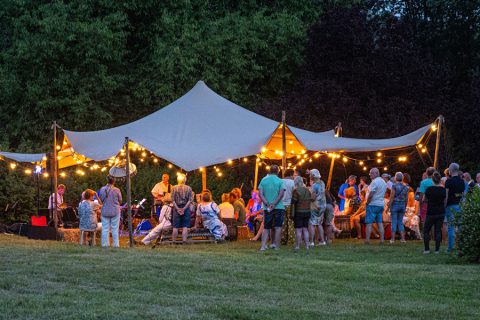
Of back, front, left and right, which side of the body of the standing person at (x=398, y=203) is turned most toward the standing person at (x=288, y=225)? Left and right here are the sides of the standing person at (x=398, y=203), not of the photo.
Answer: left

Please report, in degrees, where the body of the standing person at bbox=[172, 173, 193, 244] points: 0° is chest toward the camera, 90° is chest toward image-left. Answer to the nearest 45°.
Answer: approximately 180°

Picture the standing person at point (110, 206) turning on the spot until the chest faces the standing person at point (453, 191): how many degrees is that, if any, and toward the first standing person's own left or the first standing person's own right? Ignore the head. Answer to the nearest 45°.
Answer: approximately 90° to the first standing person's own right

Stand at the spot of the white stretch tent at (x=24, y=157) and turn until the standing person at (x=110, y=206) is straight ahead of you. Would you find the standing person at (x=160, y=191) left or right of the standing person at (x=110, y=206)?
left

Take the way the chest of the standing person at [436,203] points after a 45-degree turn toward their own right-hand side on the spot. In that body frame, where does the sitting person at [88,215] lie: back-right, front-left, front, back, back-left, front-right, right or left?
back-left

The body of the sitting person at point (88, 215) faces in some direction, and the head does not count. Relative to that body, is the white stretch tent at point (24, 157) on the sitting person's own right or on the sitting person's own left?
on the sitting person's own left

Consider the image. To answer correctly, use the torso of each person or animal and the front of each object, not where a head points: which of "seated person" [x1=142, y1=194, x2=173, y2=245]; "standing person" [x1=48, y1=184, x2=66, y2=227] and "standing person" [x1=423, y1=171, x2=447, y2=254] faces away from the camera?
"standing person" [x1=423, y1=171, x2=447, y2=254]

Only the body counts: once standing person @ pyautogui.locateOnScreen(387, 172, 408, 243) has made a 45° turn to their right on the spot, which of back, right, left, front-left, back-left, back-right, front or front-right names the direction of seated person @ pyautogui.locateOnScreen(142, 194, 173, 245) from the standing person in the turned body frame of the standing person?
back-left

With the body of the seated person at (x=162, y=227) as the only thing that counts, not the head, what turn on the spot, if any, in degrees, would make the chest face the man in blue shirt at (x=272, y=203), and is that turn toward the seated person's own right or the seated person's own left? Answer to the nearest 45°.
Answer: approximately 135° to the seated person's own left

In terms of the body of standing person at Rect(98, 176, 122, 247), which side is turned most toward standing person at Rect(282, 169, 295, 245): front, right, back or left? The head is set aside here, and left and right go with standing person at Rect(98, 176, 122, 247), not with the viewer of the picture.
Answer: right

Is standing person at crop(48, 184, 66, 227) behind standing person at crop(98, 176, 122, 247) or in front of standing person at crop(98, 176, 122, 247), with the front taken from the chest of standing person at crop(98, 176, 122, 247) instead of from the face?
in front

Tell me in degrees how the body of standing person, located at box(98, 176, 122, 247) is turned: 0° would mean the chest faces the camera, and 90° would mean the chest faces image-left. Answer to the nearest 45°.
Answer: approximately 180°

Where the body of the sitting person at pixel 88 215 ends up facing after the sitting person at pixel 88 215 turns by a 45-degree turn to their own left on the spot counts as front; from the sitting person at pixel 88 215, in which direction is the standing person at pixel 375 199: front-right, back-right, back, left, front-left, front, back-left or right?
right
